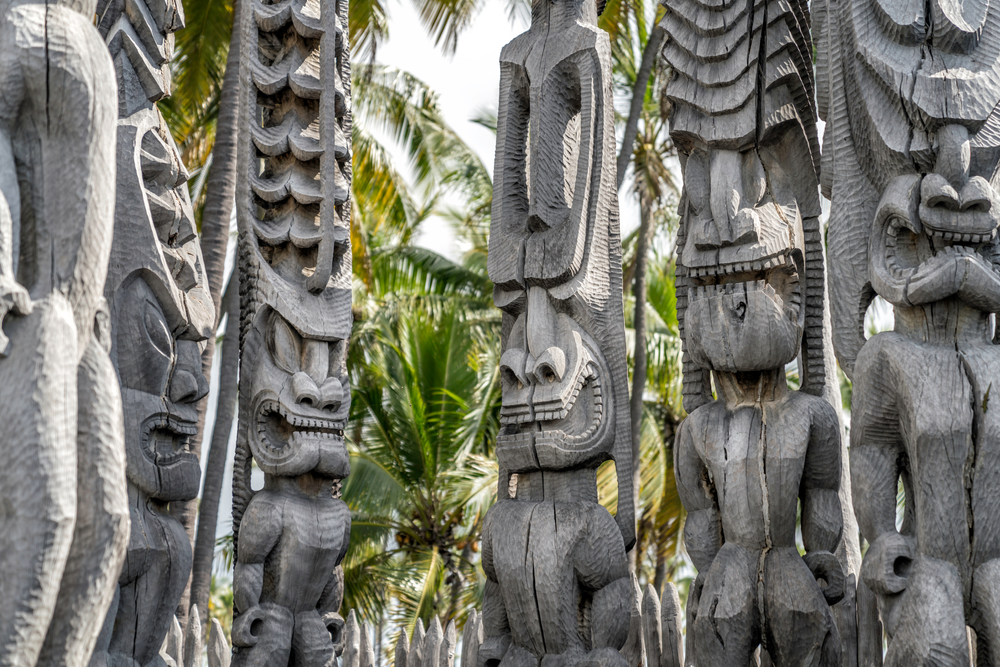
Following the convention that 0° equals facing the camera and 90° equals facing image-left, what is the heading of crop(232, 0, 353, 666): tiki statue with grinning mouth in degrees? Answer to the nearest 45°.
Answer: approximately 315°

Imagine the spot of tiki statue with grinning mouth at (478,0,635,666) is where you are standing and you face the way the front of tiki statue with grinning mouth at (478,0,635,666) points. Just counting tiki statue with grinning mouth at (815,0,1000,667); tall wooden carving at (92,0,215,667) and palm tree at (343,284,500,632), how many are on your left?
1

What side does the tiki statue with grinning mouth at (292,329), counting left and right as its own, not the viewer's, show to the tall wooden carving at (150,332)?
right

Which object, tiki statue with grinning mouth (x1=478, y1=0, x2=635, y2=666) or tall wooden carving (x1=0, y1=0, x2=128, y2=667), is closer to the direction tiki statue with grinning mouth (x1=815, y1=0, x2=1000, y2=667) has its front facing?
the tall wooden carving

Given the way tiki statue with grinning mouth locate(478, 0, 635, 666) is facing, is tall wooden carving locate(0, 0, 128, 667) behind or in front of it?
in front

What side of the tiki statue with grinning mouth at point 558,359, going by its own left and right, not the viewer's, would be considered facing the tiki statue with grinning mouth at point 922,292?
left

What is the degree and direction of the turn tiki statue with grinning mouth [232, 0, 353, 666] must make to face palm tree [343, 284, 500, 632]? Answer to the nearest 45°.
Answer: approximately 135° to its left

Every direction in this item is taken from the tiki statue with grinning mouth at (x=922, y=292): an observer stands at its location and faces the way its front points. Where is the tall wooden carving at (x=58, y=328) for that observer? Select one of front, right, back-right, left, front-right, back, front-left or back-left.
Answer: right

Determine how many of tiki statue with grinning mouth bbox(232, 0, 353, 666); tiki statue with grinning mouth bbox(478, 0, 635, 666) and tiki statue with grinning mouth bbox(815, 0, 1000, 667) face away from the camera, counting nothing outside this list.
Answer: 0

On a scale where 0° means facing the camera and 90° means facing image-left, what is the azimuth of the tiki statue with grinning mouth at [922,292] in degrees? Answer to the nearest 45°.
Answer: approximately 315°

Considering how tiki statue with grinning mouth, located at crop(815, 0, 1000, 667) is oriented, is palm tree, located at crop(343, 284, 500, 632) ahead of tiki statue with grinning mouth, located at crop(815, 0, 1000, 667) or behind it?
behind

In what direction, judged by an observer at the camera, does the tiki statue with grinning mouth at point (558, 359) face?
facing the viewer and to the left of the viewer

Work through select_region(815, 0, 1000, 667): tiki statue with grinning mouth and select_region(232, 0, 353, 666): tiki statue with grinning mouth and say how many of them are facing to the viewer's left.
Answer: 0

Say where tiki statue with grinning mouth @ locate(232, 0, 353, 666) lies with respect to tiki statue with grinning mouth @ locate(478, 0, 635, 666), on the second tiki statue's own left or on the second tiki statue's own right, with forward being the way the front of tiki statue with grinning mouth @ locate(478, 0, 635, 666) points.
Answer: on the second tiki statue's own right

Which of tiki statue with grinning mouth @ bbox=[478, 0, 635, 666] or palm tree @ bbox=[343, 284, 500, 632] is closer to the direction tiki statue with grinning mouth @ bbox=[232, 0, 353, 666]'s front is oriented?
the tiki statue with grinning mouth

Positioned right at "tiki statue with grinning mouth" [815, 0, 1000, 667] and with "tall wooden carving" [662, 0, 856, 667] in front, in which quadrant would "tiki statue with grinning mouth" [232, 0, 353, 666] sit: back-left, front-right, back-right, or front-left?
front-left

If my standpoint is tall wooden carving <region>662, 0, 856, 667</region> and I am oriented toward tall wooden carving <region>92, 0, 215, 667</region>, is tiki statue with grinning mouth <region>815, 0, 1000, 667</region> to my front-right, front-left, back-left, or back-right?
back-left
